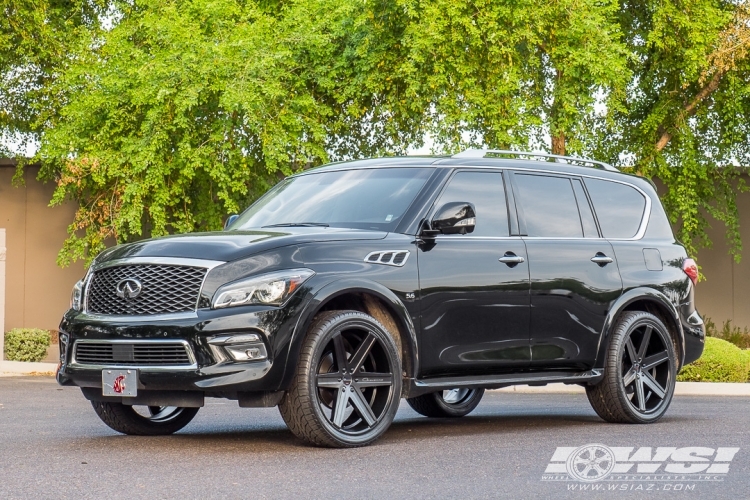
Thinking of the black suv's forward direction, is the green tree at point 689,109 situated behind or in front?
behind

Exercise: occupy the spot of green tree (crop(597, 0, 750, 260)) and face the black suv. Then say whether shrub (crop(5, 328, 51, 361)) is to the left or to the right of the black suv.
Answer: right

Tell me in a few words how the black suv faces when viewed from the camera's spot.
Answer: facing the viewer and to the left of the viewer

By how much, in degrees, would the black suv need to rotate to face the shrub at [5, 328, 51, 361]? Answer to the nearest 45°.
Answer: approximately 90° to its right
